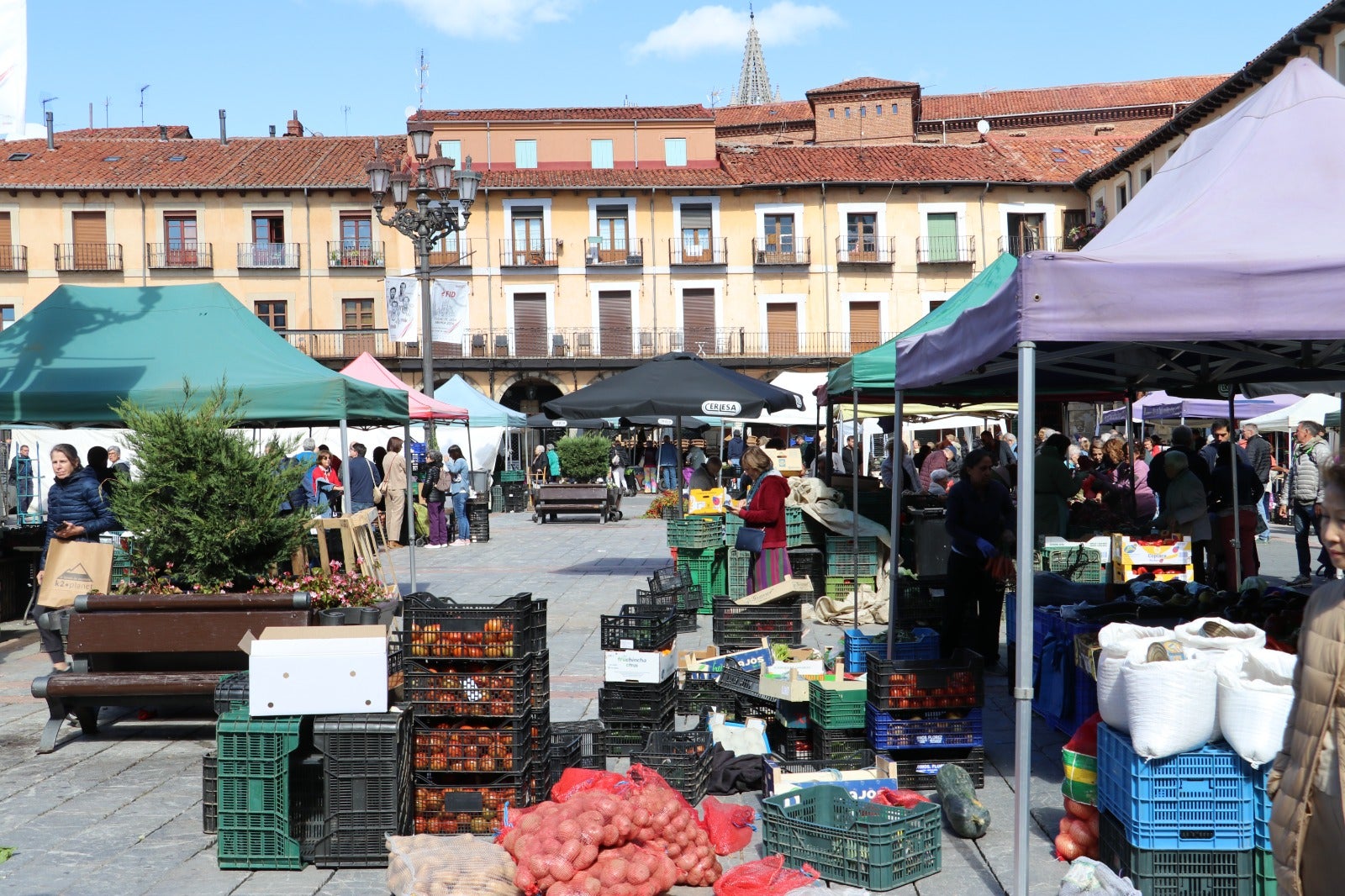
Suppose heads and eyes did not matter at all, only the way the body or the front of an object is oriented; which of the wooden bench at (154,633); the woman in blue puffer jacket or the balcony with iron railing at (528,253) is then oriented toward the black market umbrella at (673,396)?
the balcony with iron railing

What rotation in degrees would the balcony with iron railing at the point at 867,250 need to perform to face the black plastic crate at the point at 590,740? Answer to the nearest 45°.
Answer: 0° — it already faces it

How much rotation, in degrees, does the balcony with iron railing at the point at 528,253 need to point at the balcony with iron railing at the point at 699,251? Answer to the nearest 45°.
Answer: approximately 90° to its left

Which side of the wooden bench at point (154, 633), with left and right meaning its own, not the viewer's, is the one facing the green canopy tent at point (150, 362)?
back

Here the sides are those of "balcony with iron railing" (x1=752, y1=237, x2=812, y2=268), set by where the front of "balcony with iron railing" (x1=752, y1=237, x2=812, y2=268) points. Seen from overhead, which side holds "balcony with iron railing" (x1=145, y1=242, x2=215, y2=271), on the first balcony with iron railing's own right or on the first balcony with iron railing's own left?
on the first balcony with iron railing's own right

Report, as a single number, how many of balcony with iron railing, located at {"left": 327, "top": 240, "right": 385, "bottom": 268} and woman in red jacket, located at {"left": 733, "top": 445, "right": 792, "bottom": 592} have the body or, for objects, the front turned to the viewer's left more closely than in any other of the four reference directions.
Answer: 1

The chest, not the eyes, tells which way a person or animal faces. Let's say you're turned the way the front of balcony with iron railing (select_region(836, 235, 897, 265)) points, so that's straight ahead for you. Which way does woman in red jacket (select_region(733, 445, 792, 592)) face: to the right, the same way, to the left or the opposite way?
to the right

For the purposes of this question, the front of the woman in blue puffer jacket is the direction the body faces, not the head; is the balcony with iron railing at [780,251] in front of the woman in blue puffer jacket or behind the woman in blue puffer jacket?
behind

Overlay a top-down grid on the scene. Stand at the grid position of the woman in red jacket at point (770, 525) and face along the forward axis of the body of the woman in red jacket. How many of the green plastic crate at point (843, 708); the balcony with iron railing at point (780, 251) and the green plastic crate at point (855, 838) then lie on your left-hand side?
2

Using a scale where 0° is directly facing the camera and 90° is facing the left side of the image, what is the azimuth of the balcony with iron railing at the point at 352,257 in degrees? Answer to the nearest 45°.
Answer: approximately 0°

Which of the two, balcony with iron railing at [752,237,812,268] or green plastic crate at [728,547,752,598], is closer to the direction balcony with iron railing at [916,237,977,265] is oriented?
the green plastic crate
